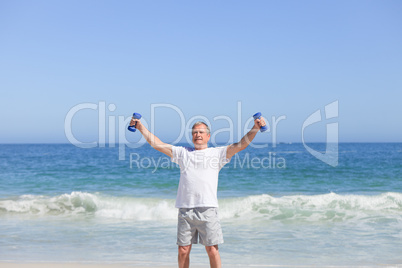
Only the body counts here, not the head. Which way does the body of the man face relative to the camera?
toward the camera
